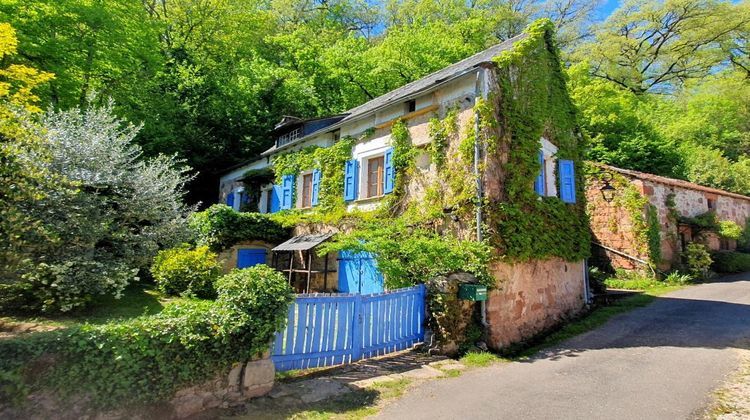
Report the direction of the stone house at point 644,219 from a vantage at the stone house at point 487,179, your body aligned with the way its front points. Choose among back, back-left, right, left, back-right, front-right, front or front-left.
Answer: back

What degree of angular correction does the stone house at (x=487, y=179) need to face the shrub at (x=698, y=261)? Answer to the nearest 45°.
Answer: approximately 180°

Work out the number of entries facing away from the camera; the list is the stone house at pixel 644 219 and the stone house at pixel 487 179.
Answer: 0

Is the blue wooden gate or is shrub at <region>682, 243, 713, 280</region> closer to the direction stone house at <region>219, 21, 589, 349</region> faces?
the blue wooden gate

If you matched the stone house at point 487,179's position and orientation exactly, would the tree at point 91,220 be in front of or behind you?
in front

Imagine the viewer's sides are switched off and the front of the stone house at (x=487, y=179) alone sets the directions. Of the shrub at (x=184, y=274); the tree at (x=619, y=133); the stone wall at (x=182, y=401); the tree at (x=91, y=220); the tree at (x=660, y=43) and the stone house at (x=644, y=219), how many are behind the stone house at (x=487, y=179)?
3

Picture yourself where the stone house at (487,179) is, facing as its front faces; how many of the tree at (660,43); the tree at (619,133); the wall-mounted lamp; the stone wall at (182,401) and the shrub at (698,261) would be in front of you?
1

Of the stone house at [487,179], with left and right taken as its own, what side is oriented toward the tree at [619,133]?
back

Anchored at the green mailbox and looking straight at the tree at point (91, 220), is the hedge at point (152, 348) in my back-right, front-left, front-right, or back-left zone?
front-left

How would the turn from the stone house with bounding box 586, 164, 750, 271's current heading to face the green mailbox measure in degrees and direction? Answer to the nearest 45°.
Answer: approximately 45° to its right

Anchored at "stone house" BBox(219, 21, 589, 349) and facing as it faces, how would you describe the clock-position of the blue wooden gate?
The blue wooden gate is roughly at 12 o'clock from the stone house.

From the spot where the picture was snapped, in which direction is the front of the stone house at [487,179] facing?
facing the viewer and to the left of the viewer

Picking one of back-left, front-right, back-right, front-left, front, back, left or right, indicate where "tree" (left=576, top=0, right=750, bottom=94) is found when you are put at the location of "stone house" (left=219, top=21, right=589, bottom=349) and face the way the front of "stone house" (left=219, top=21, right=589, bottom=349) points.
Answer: back

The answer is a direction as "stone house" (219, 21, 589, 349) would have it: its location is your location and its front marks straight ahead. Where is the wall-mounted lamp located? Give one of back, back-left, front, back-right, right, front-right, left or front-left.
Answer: back

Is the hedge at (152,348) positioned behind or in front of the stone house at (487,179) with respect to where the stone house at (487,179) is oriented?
in front
